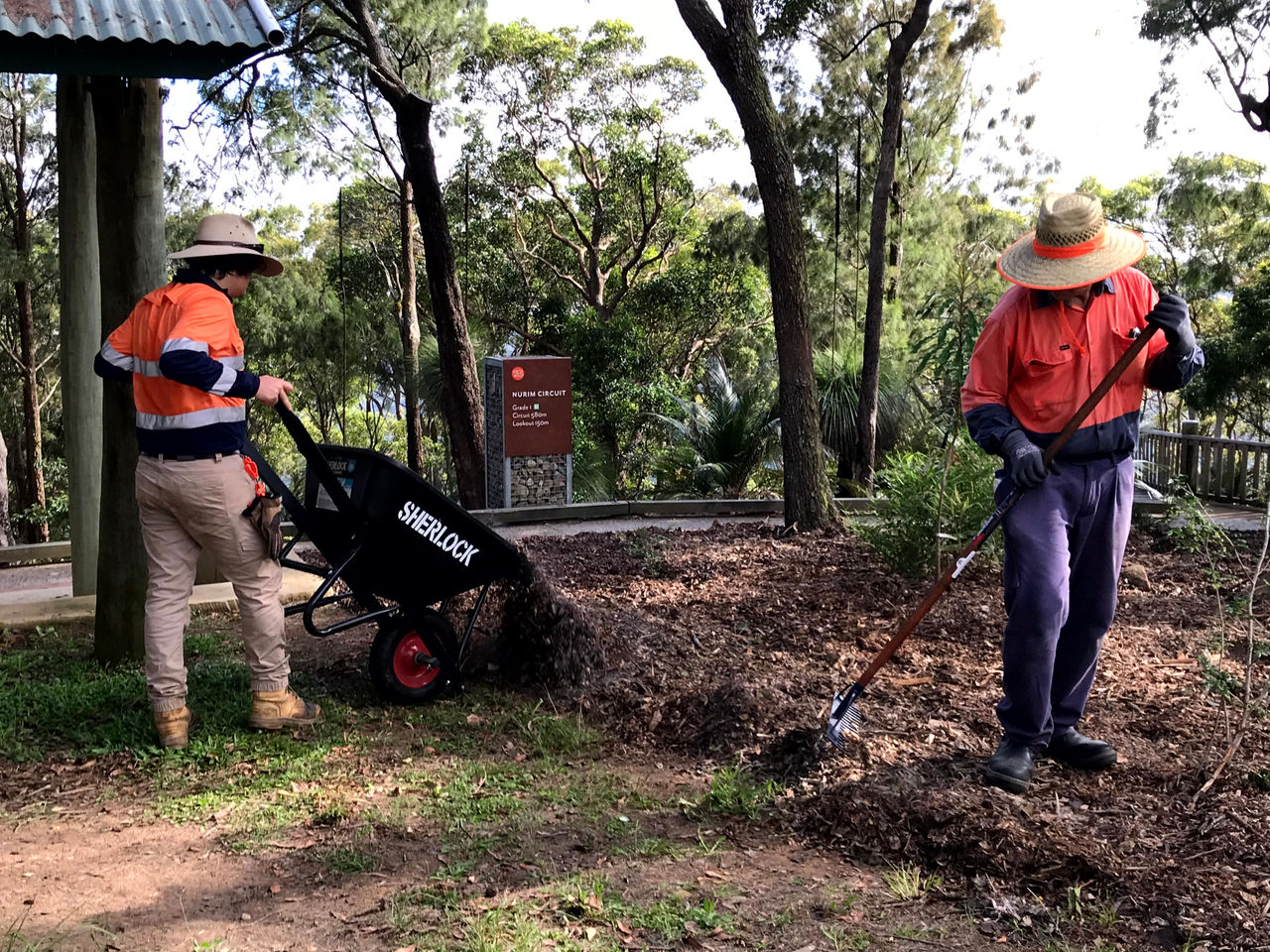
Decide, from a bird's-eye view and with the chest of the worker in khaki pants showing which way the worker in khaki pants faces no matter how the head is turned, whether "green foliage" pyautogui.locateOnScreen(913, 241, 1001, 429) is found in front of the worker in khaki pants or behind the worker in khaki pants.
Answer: in front

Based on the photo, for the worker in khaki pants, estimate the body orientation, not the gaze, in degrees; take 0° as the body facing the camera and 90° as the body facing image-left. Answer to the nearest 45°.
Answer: approximately 225°

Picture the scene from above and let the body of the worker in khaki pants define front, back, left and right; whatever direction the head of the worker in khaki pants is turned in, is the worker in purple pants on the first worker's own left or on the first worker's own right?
on the first worker's own right

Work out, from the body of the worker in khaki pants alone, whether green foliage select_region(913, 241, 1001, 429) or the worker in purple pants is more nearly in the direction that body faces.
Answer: the green foliage

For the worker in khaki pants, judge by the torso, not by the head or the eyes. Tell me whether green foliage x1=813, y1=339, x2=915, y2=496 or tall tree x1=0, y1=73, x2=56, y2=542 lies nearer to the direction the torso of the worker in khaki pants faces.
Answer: the green foliage

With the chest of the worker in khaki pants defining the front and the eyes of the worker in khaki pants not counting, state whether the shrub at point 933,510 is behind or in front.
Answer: in front
